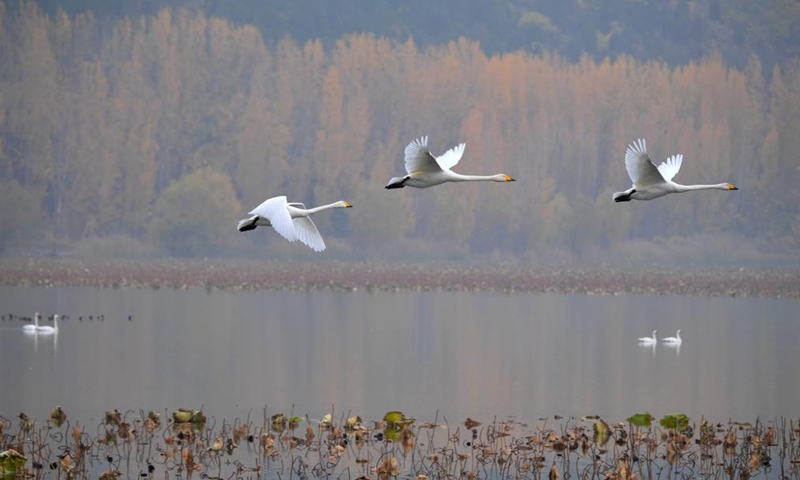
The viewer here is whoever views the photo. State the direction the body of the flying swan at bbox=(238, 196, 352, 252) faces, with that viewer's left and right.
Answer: facing to the right of the viewer

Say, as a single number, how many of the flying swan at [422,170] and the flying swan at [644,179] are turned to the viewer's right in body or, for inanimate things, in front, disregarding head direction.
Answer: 2

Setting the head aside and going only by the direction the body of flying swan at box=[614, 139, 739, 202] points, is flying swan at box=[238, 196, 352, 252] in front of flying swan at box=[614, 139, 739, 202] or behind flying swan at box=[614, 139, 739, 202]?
behind

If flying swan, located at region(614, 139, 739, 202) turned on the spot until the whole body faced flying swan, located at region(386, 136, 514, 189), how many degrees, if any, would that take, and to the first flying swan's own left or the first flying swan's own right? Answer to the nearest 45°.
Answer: approximately 180°

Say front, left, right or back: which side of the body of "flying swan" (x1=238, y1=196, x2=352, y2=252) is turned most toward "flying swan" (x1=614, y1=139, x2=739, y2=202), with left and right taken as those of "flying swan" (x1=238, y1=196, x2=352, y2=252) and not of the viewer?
front

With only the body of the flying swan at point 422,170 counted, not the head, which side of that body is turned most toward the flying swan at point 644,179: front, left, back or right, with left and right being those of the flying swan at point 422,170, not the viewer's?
front

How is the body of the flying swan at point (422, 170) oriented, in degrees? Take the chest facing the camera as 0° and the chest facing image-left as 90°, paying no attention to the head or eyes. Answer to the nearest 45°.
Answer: approximately 270°

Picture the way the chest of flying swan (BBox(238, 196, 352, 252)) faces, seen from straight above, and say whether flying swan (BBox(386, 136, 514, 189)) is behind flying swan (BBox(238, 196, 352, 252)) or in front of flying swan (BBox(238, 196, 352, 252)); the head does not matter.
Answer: in front

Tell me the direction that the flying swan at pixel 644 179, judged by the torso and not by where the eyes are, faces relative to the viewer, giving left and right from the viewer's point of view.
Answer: facing to the right of the viewer
